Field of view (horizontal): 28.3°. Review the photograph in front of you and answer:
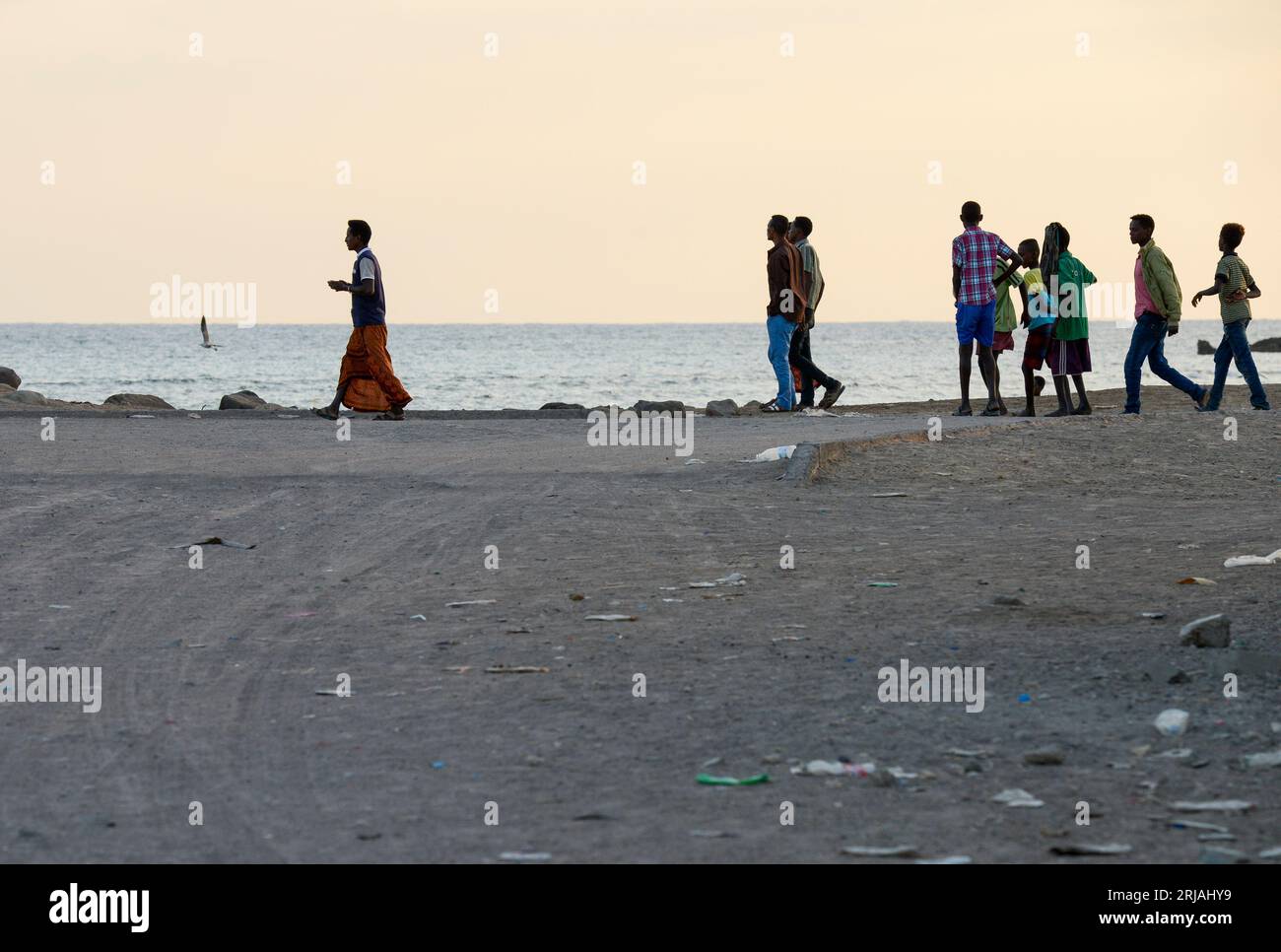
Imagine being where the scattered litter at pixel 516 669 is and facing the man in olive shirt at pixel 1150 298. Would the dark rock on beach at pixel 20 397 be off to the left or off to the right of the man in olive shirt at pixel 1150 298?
left

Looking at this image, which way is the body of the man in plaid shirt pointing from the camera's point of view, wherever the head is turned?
away from the camera

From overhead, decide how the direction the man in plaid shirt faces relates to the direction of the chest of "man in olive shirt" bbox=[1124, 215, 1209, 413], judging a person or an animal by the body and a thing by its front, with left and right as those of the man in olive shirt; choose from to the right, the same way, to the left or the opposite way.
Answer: to the right

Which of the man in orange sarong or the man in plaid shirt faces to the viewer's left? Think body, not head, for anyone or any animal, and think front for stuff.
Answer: the man in orange sarong

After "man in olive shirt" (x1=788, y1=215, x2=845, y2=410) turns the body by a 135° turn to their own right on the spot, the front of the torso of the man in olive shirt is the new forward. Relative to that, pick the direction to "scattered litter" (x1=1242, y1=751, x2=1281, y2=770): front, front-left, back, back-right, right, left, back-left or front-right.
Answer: back-right

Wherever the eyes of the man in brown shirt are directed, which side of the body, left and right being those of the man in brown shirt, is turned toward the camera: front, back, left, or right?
left

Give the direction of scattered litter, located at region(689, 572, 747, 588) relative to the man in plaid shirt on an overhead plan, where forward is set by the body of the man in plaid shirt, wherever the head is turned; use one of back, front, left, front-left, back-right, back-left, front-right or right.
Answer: back

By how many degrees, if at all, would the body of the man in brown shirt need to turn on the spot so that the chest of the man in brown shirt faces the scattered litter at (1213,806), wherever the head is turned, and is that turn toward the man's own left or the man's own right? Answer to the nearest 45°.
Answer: approximately 90° to the man's own left

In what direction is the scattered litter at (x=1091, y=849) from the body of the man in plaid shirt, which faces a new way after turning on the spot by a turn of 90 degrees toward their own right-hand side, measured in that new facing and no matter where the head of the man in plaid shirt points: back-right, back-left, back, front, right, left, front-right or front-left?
right

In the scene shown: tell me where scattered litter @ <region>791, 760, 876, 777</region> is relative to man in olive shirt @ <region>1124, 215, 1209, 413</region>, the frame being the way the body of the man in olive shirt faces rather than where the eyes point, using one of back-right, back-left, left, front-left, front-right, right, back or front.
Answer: left

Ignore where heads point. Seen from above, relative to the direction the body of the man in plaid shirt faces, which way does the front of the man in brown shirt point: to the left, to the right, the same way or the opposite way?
to the left

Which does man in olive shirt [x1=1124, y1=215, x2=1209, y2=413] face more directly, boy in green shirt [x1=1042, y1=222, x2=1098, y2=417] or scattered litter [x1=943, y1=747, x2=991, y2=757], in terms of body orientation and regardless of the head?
the boy in green shirt

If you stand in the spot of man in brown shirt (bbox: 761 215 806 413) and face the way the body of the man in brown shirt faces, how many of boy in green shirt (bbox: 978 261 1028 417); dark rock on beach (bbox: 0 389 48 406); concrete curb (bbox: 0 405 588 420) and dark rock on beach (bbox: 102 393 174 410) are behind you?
1

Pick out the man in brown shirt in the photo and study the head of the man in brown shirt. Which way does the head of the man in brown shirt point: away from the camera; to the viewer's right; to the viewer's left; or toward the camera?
to the viewer's left

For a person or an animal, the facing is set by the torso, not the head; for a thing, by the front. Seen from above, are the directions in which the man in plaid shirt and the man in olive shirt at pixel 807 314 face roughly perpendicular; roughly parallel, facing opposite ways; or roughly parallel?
roughly perpendicular

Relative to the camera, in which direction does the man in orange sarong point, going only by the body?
to the viewer's left

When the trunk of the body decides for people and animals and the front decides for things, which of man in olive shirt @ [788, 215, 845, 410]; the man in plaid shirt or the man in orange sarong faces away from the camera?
the man in plaid shirt

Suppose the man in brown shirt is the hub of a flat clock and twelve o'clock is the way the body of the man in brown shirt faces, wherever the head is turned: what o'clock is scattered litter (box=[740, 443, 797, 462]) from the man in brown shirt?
The scattered litter is roughly at 9 o'clock from the man in brown shirt.
